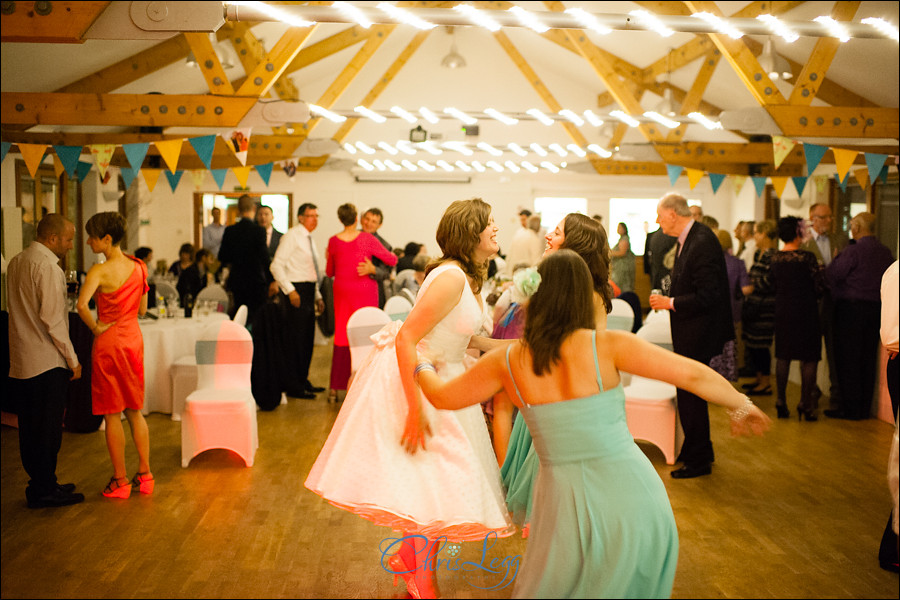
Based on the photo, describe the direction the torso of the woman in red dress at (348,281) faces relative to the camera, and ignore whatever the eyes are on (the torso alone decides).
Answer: away from the camera

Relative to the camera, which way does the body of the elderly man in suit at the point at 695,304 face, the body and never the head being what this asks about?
to the viewer's left

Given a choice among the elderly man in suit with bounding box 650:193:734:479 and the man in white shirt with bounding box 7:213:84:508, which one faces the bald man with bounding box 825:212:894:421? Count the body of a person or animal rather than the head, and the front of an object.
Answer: the man in white shirt

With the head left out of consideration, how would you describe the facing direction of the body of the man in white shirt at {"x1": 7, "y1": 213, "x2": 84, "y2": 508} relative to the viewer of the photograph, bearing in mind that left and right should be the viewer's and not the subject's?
facing to the right of the viewer

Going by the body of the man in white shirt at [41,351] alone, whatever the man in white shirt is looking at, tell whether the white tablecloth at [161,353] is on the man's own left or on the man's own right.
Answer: on the man's own left

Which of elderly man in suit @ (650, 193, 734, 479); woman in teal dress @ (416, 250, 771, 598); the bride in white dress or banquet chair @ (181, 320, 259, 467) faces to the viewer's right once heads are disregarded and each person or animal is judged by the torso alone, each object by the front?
the bride in white dress

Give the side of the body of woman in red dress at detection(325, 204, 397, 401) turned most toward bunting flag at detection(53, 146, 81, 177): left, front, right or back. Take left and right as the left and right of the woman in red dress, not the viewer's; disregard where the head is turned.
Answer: left

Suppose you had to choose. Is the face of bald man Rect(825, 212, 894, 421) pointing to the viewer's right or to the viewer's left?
to the viewer's left

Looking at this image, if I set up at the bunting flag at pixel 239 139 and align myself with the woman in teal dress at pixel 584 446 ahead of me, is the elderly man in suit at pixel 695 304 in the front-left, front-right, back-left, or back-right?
front-left

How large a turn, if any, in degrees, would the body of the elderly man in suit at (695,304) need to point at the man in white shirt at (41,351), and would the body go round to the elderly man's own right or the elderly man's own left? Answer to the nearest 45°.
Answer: approximately 45° to the elderly man's own left

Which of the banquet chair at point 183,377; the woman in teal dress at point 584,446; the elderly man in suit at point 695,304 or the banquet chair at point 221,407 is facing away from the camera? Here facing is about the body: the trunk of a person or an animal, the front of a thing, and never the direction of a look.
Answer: the woman in teal dress

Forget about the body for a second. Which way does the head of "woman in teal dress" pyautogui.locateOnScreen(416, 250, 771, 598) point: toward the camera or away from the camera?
away from the camera

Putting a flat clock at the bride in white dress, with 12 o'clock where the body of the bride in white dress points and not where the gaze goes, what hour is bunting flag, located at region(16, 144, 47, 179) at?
The bunting flag is roughly at 8 o'clock from the bride in white dress.

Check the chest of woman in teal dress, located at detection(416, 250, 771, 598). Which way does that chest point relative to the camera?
away from the camera
